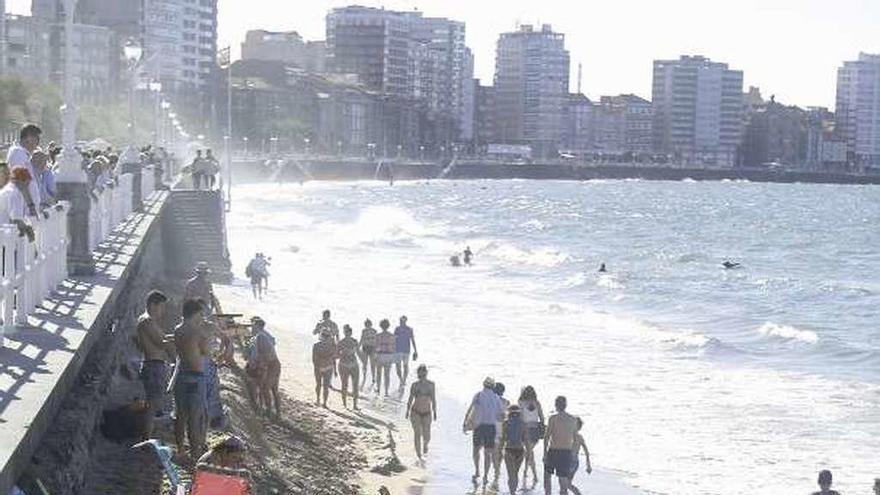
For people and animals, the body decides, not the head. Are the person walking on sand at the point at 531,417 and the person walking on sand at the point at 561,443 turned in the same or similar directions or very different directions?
same or similar directions

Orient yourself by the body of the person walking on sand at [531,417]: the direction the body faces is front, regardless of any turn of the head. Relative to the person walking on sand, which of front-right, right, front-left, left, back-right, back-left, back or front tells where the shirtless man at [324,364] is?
front-left

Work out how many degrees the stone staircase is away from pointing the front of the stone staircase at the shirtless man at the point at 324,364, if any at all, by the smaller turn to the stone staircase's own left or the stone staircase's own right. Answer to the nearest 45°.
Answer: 0° — it already faces them

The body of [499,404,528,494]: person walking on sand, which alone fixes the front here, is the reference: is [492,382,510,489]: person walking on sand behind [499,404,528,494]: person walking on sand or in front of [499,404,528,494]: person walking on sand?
in front

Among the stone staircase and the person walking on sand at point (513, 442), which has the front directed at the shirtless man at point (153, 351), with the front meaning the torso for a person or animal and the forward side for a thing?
the stone staircase

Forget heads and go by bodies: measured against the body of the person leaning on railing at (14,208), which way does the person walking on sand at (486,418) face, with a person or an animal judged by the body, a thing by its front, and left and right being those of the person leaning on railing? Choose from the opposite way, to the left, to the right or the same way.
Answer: to the left

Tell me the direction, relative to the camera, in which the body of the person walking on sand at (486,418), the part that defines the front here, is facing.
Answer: away from the camera

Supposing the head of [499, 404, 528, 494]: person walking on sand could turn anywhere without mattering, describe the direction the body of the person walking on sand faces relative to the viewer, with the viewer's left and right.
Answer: facing away from the viewer

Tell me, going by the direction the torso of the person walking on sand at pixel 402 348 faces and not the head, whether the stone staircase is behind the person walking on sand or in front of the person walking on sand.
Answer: behind

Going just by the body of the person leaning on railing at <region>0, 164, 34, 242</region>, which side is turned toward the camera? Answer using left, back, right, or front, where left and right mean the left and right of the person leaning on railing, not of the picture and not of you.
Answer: right

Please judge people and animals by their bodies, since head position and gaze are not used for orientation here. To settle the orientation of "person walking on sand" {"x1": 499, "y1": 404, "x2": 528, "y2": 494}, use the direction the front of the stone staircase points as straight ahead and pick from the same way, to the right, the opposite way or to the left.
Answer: the opposite way
